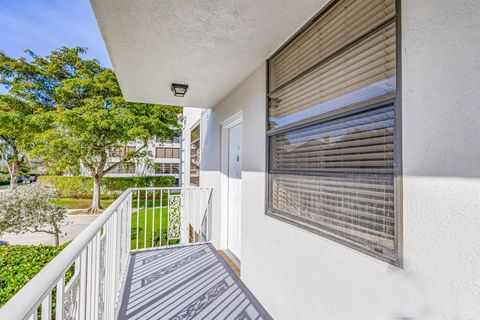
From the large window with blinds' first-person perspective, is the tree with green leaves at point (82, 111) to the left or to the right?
on its right

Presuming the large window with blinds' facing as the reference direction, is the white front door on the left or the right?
on its right

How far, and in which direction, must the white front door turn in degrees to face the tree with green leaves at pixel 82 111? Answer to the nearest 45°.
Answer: approximately 45° to its right

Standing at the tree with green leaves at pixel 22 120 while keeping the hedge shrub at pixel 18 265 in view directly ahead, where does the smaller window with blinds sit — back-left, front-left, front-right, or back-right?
front-left

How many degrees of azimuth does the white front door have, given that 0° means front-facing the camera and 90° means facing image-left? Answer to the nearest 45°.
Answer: approximately 90°

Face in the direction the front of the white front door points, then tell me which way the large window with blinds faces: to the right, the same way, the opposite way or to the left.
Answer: the same way

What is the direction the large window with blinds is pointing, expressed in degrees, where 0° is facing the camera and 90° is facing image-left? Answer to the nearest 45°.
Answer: approximately 45°

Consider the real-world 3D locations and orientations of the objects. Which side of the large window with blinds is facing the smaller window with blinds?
right

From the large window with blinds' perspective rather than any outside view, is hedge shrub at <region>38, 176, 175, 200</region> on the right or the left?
on its right

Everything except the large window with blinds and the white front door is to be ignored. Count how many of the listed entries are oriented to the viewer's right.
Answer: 0
